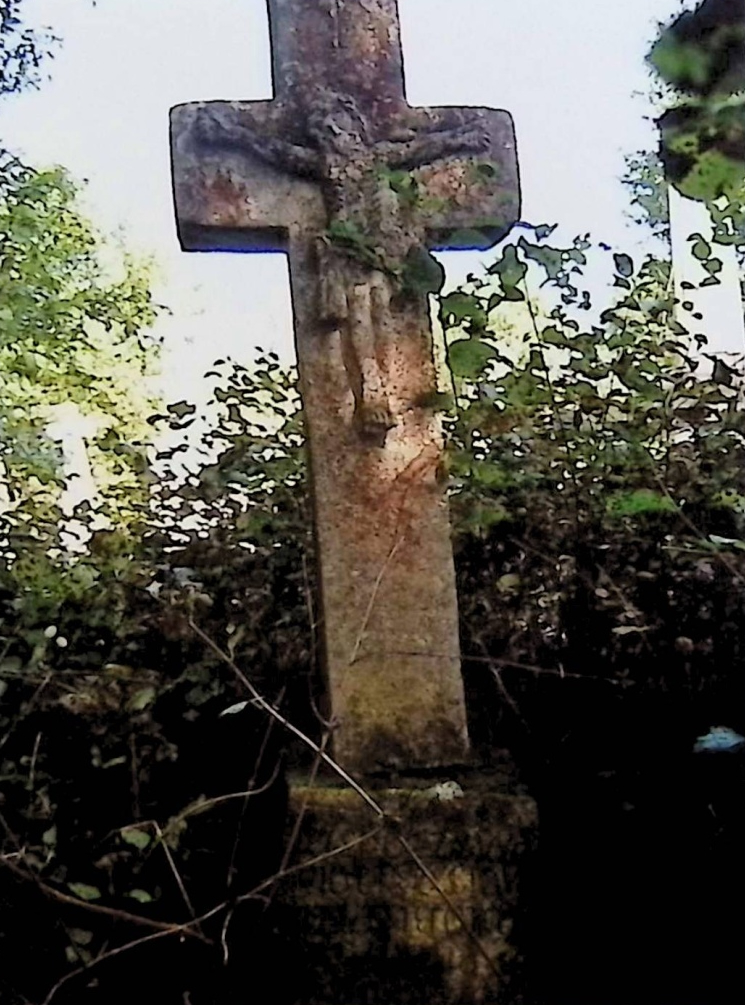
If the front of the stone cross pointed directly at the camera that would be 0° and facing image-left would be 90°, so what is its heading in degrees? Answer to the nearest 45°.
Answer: approximately 0°

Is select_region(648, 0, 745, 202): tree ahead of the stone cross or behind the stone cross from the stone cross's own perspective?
ahead

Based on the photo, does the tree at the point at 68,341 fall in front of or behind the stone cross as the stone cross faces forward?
behind

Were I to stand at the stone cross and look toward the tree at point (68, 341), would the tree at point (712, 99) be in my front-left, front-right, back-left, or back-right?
back-left
